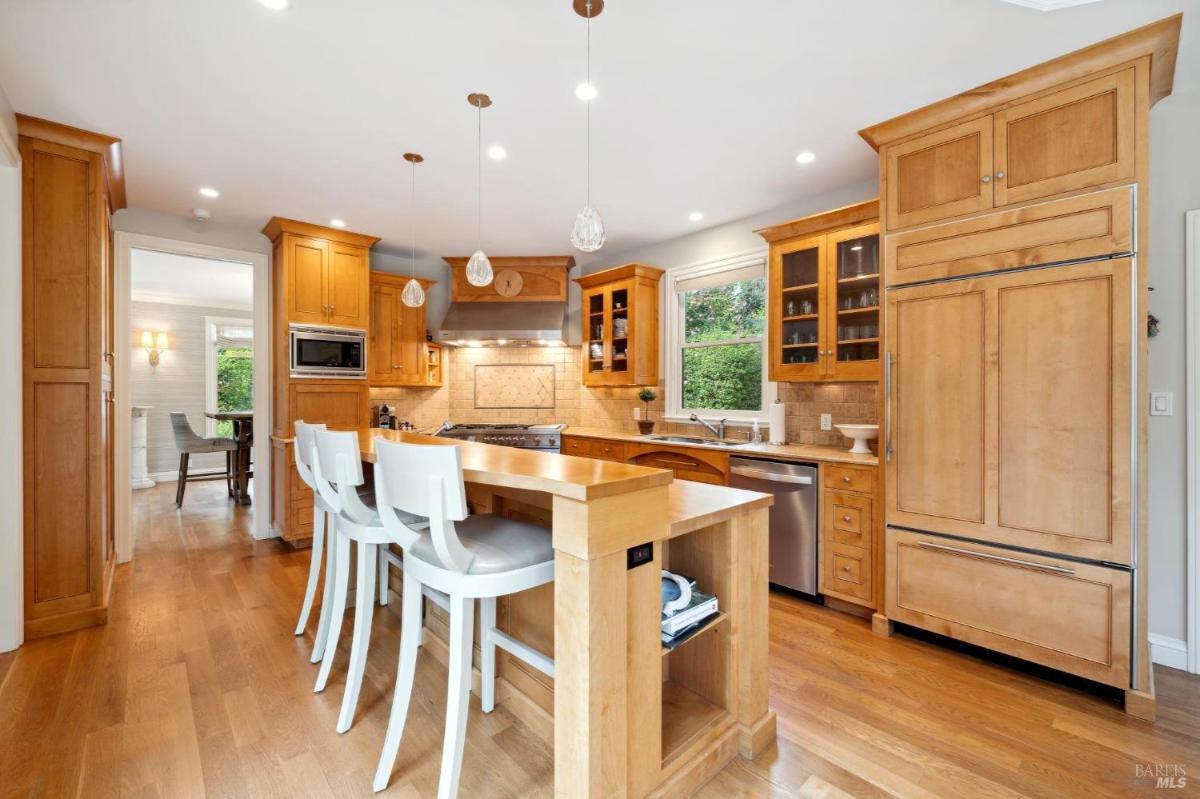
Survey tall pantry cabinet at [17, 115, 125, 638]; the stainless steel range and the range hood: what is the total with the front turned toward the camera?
2

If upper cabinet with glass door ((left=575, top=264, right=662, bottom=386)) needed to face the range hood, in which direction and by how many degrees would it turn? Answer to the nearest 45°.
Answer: approximately 45° to its right

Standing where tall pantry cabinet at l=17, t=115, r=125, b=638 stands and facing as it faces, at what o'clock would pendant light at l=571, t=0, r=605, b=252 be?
The pendant light is roughly at 2 o'clock from the tall pantry cabinet.

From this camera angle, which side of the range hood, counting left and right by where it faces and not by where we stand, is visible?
front

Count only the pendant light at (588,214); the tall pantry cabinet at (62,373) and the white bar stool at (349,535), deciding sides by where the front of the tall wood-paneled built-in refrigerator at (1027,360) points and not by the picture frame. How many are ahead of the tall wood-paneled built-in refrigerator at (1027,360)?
3

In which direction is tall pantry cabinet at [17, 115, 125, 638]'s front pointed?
to the viewer's right

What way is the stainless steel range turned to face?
toward the camera

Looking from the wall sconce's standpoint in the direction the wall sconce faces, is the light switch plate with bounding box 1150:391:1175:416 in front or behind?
in front

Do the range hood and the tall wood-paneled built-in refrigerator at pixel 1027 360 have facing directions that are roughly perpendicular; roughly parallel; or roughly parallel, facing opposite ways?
roughly perpendicular

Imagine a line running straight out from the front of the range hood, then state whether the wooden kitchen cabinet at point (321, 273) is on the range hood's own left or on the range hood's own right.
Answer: on the range hood's own right

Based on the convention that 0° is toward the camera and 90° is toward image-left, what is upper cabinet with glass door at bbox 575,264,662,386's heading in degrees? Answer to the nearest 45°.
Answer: approximately 45°

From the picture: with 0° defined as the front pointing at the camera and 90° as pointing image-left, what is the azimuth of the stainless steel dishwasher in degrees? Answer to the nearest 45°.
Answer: approximately 45°

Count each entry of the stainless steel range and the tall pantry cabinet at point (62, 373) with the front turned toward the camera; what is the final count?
1
